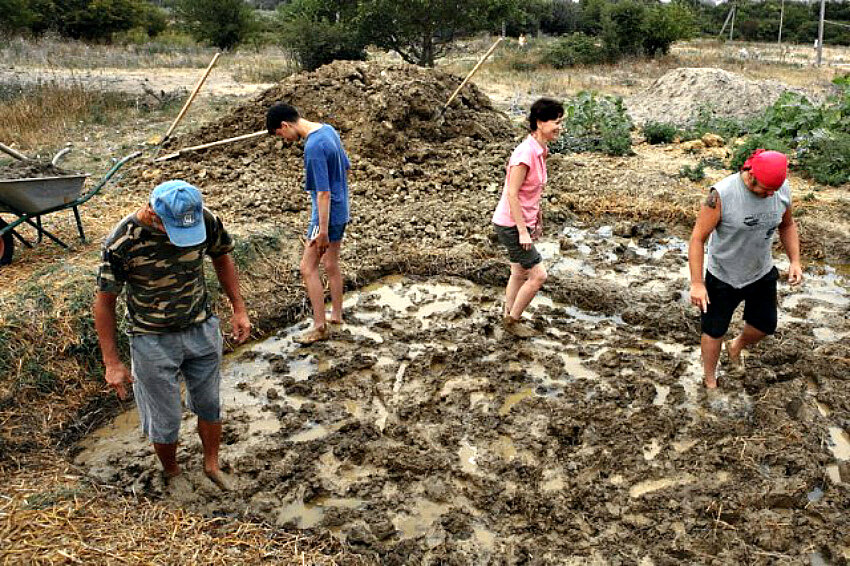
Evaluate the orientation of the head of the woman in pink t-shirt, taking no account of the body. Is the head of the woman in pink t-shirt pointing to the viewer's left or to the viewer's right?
to the viewer's right

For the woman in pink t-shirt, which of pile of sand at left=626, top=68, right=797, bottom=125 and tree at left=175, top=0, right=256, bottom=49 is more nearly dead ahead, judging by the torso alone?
the pile of sand

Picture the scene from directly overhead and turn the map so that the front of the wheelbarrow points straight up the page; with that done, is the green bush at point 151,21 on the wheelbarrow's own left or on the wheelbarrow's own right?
on the wheelbarrow's own right

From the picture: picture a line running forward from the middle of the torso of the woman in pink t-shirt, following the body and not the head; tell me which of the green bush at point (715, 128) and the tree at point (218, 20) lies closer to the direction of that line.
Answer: the green bush

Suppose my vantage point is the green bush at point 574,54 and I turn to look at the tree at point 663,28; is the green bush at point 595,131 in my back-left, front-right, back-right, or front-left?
back-right

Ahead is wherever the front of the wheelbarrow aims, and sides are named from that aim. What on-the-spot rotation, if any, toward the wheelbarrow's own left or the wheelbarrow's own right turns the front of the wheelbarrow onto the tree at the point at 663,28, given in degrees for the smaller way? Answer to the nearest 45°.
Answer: approximately 135° to the wheelbarrow's own right

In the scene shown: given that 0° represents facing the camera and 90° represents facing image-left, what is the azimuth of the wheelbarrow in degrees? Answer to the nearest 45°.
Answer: approximately 90°

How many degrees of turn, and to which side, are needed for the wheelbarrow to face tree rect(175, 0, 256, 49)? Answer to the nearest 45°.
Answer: approximately 90° to its right

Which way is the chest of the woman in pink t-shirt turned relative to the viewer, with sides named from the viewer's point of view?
facing to the right of the viewer

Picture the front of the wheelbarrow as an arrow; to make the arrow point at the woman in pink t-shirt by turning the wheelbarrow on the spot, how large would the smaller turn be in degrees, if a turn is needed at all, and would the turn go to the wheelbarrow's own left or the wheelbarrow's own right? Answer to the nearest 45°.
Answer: approximately 135° to the wheelbarrow's own left
